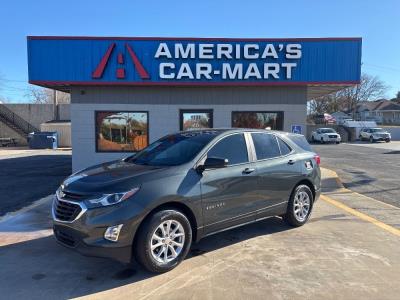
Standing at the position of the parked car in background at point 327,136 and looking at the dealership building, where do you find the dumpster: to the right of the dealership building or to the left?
right

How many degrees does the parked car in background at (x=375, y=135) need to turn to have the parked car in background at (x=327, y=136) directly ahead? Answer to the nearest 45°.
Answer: approximately 90° to its right

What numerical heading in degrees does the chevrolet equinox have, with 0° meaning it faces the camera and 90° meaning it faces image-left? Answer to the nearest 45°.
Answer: approximately 45°

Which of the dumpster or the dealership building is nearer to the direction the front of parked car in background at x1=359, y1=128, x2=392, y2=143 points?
the dealership building

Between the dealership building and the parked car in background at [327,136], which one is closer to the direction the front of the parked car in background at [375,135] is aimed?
the dealership building

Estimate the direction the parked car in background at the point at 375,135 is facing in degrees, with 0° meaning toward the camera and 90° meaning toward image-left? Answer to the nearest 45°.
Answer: approximately 315°

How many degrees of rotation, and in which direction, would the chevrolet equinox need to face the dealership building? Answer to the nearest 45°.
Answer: approximately 135° to its right

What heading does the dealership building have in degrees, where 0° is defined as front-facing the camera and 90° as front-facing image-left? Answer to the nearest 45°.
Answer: approximately 0°

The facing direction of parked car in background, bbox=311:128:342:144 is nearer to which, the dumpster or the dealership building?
the dealership building

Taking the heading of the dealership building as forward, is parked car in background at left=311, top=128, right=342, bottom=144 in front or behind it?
behind
